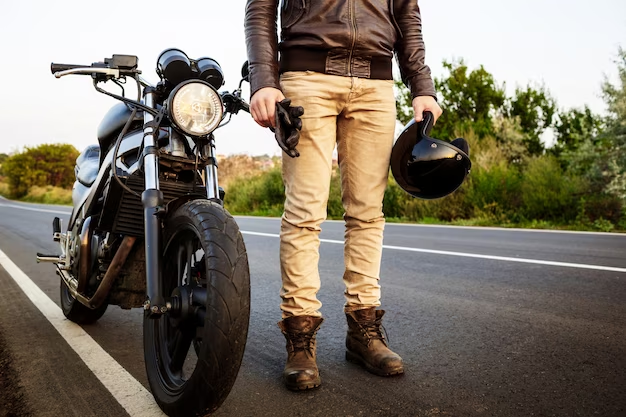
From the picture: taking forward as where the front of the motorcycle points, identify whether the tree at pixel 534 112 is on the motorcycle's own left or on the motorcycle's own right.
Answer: on the motorcycle's own left

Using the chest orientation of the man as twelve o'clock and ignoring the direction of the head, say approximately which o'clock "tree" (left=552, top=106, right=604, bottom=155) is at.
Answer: The tree is roughly at 7 o'clock from the man.

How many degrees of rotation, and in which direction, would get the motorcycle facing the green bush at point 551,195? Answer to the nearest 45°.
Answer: approximately 90° to its left

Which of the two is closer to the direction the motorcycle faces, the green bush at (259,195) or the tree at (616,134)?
the tree

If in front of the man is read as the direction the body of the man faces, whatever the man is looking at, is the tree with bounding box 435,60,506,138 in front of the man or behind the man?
behind

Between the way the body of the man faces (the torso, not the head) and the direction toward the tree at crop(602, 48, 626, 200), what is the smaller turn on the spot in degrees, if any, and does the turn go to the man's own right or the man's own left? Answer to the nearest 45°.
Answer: approximately 135° to the man's own left
